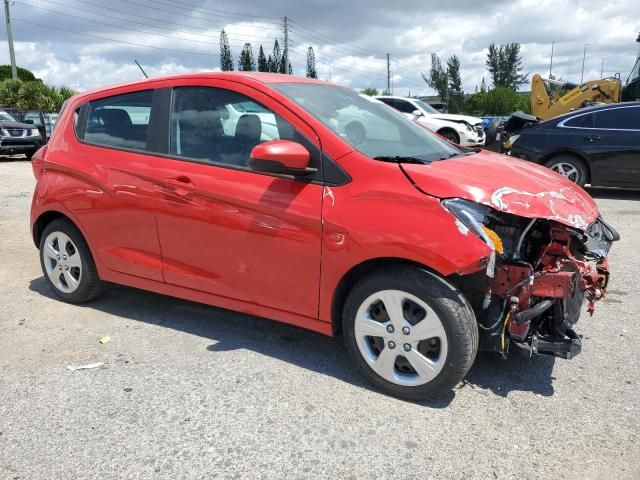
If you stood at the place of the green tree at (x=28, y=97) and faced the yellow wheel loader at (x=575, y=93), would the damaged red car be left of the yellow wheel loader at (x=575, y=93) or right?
right

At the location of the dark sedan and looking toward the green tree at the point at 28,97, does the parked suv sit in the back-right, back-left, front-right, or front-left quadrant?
front-left

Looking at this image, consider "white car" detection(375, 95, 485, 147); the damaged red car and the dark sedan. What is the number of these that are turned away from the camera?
0

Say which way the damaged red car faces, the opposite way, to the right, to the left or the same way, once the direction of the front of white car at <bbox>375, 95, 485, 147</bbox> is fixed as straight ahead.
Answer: the same way

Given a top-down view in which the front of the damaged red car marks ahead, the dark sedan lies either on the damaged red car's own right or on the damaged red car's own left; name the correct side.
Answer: on the damaged red car's own left

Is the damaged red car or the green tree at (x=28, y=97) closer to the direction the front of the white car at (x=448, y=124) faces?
the damaged red car

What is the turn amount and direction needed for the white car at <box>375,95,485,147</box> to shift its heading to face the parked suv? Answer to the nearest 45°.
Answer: approximately 135° to its right

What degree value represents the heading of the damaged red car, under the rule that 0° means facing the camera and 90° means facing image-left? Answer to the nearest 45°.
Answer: approximately 315°
